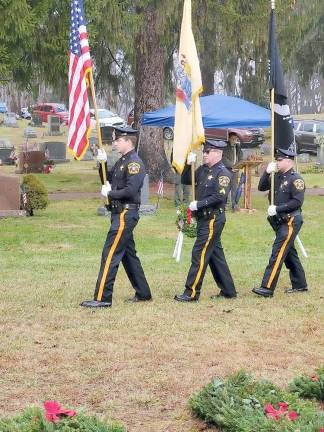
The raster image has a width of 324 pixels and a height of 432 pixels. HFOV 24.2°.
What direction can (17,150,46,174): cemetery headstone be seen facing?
toward the camera

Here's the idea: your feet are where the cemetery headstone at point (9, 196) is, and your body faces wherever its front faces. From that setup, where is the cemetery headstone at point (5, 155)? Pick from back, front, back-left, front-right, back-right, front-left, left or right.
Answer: back

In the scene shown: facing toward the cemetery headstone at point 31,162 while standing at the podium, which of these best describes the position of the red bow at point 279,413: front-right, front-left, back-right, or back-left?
back-left

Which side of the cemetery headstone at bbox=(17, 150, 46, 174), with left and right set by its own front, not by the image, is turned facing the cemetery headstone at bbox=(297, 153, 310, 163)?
left

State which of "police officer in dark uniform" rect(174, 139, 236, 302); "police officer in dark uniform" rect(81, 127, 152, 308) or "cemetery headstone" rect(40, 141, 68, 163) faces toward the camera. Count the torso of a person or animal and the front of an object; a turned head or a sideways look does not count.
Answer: the cemetery headstone

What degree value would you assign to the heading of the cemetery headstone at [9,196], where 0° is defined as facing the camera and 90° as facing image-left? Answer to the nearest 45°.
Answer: approximately 0°

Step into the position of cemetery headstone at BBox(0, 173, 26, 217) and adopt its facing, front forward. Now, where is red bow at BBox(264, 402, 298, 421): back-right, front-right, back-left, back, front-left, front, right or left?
front

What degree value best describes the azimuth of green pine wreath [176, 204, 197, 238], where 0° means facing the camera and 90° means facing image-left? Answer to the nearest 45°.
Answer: approximately 0°

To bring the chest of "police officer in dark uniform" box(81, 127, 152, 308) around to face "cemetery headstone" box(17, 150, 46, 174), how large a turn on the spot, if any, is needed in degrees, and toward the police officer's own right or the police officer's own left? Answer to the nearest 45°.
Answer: approximately 90° to the police officer's own right

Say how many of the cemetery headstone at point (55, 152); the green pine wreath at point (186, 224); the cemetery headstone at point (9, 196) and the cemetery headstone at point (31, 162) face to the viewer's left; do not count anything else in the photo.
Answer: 0

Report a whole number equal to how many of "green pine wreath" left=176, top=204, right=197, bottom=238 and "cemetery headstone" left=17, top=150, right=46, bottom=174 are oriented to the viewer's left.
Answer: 0

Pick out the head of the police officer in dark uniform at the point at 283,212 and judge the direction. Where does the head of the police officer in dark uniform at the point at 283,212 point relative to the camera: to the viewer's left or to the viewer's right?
to the viewer's left

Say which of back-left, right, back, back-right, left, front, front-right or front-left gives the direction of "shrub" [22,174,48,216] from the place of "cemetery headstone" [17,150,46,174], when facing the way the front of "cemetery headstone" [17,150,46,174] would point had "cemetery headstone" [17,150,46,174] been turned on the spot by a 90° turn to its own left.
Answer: right
